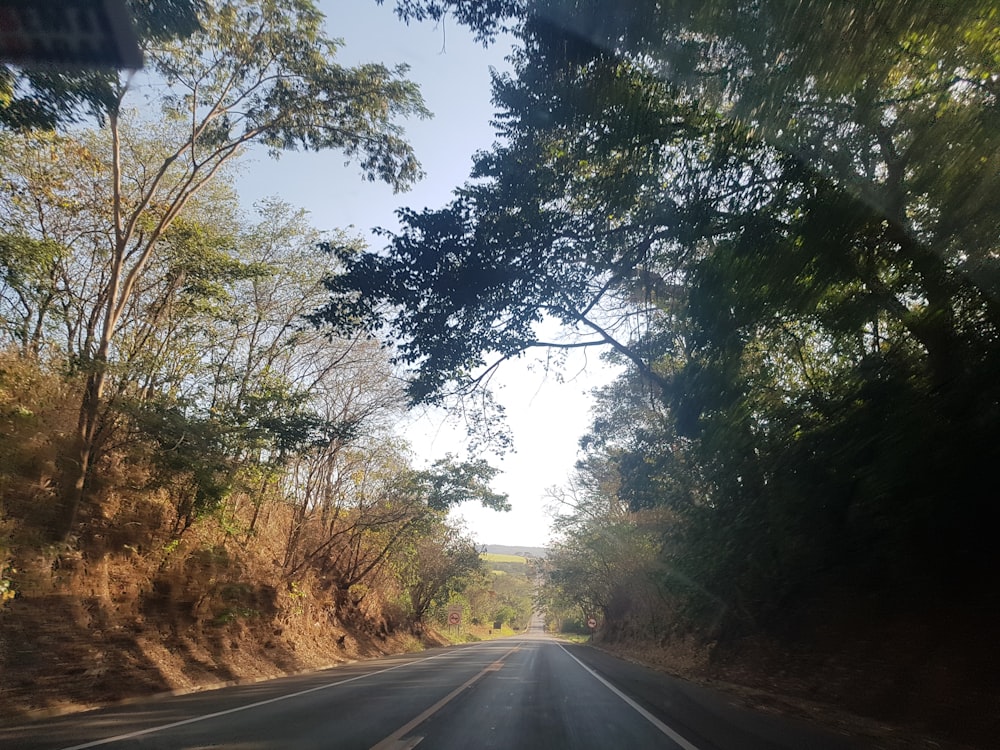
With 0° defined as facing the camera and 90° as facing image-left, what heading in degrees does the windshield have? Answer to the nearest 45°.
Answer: approximately 180°
